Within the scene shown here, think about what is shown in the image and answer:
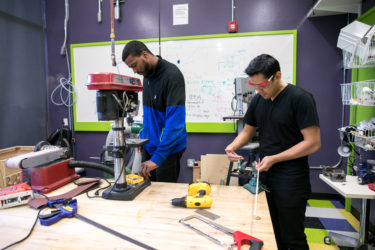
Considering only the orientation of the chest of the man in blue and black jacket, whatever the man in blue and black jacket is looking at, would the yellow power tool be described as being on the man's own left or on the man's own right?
on the man's own left

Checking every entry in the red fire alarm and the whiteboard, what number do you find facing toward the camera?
2

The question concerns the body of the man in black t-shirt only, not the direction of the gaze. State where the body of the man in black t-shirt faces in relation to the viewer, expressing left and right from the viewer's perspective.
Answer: facing the viewer and to the left of the viewer

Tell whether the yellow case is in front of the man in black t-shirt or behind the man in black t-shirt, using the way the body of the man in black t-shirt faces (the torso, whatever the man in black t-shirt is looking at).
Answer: in front

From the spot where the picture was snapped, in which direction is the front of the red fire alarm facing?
facing the viewer

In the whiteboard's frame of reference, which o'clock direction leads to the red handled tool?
The red handled tool is roughly at 12 o'clock from the whiteboard.

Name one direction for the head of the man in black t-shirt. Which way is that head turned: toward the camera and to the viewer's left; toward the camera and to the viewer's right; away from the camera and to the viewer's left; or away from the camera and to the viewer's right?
toward the camera and to the viewer's left

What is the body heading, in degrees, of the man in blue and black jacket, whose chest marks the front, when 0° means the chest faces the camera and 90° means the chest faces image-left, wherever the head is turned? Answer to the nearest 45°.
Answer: approximately 45°

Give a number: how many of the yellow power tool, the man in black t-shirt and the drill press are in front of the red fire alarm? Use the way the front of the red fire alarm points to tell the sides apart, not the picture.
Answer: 3

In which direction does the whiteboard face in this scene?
toward the camera

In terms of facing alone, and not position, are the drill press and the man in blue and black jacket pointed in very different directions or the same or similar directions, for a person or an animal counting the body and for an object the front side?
very different directions
